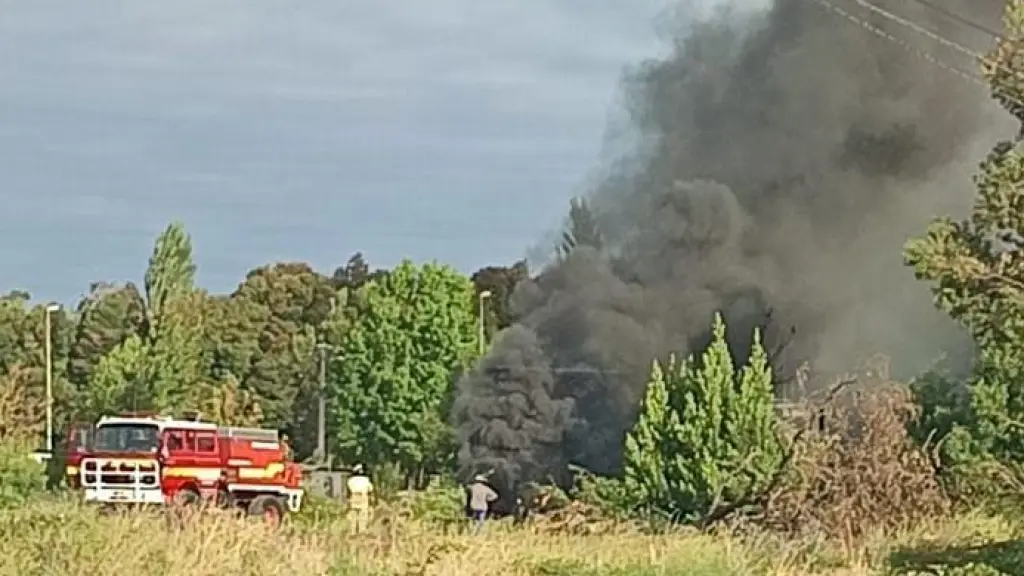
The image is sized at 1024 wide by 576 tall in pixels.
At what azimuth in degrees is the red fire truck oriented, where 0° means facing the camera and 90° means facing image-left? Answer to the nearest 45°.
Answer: approximately 45°

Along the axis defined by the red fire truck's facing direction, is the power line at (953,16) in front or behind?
behind

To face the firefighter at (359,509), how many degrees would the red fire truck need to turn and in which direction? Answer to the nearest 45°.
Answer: approximately 135° to its left

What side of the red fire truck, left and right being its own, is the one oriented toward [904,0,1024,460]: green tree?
left

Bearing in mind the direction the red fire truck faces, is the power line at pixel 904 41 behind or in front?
behind

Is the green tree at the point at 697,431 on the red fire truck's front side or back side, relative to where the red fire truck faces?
on the back side

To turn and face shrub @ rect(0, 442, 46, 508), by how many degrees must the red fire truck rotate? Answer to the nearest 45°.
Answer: approximately 45° to its right

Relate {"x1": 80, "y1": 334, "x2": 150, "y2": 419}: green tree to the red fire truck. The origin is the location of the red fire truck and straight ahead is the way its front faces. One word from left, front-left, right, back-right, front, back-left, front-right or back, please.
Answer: back-right

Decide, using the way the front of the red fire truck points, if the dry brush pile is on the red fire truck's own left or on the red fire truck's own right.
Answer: on the red fire truck's own left
